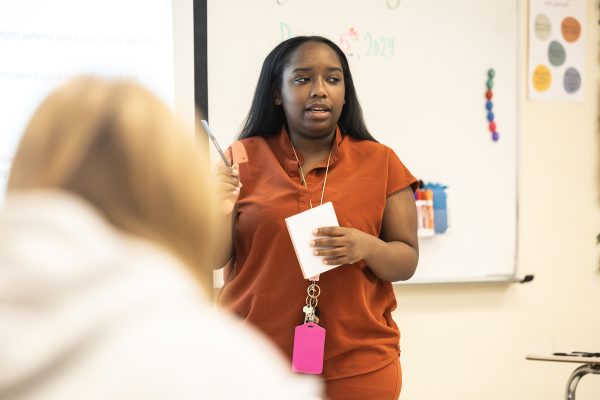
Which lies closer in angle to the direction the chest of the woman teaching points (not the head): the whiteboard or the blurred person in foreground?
the blurred person in foreground

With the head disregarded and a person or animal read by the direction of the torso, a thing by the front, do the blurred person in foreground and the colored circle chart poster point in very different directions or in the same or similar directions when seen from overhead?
very different directions

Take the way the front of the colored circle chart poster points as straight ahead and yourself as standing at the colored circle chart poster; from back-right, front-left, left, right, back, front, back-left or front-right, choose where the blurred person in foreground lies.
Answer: front

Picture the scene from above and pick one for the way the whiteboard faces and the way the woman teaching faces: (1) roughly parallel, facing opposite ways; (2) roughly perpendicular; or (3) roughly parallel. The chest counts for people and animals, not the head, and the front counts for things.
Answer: roughly parallel

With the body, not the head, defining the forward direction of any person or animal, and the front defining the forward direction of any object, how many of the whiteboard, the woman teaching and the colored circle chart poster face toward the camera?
3

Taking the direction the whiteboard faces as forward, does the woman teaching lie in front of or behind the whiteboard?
in front

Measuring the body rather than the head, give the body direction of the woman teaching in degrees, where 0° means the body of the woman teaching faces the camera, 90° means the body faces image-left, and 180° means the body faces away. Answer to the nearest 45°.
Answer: approximately 0°

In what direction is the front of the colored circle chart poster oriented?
toward the camera

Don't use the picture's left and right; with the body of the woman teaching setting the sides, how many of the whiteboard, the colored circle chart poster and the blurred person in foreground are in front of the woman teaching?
1

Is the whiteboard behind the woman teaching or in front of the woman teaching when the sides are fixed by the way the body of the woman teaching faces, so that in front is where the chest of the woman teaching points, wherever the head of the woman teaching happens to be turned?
behind

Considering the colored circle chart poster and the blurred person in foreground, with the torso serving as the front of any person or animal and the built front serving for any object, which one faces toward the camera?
the colored circle chart poster

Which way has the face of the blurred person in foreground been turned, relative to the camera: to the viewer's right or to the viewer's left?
to the viewer's right

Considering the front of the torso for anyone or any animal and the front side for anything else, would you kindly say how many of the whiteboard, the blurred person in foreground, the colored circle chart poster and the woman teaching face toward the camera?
3

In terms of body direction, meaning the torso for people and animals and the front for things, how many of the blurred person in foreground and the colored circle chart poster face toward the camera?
1

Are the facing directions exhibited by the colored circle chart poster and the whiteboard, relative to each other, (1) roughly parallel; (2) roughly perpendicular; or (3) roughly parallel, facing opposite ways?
roughly parallel
